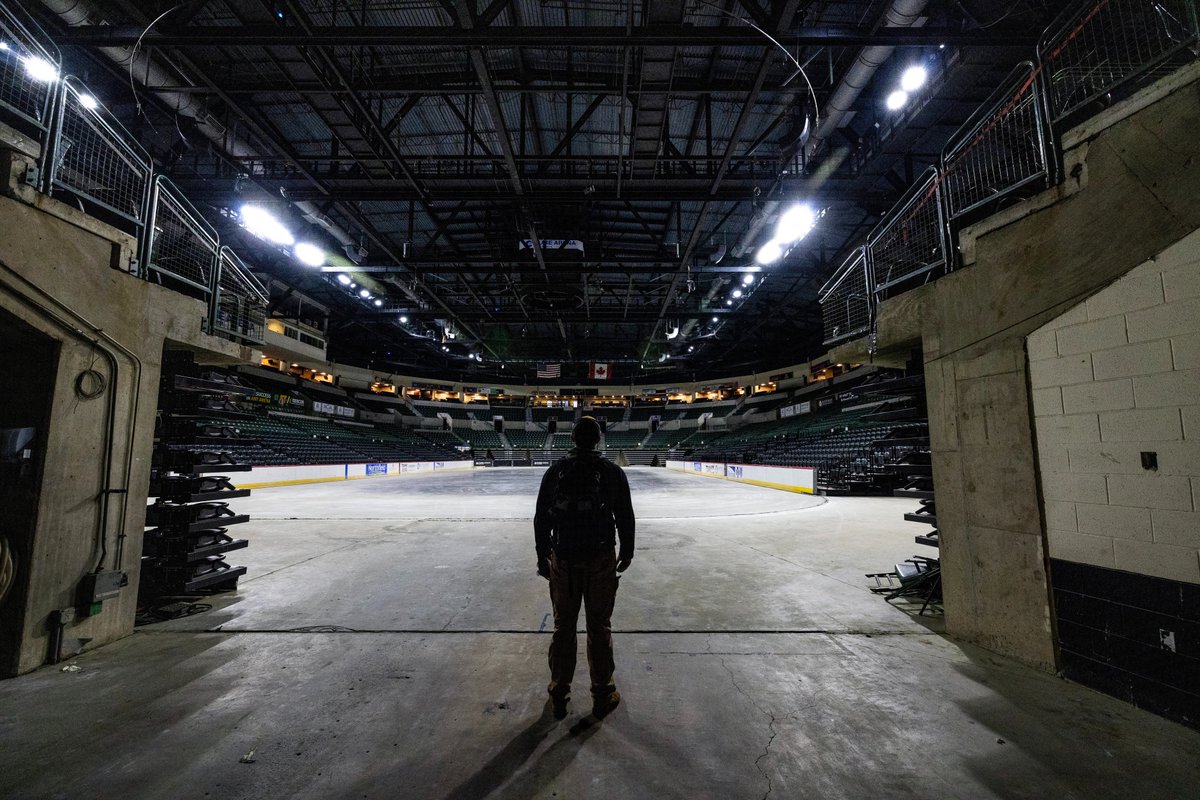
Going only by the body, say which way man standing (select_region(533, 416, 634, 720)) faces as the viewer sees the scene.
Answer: away from the camera

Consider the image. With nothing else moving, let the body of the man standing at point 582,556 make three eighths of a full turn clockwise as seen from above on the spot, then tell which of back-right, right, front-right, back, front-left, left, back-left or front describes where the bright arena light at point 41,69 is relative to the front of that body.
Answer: back-right

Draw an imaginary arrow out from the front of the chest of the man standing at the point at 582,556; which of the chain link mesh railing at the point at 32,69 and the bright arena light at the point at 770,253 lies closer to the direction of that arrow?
the bright arena light

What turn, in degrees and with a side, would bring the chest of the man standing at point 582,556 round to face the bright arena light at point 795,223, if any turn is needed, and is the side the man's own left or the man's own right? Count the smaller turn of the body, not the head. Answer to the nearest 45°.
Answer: approximately 45° to the man's own right

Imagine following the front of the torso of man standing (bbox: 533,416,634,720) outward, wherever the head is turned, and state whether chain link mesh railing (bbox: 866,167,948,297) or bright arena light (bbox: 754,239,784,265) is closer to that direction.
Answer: the bright arena light

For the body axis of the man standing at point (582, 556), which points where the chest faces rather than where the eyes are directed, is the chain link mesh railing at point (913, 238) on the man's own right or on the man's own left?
on the man's own right

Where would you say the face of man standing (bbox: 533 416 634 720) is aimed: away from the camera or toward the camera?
away from the camera

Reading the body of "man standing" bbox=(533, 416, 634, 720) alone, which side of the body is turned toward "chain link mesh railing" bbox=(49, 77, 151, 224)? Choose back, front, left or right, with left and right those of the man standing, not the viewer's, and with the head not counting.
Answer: left

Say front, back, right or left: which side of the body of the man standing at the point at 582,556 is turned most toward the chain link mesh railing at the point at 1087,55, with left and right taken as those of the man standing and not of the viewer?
right
